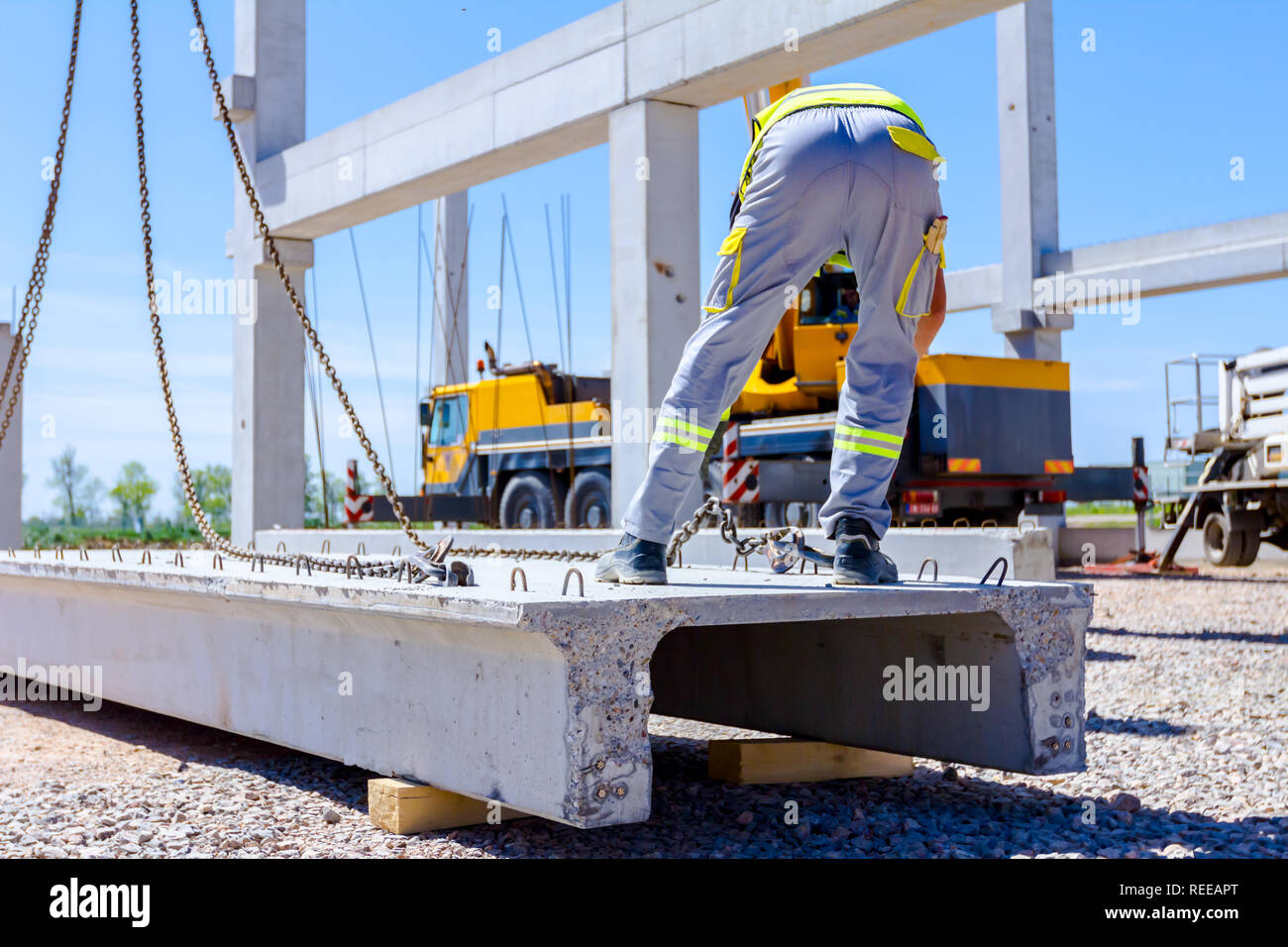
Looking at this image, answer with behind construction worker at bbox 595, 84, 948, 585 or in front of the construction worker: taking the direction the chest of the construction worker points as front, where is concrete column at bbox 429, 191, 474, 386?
in front

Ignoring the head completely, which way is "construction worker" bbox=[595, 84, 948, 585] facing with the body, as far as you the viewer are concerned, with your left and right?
facing away from the viewer

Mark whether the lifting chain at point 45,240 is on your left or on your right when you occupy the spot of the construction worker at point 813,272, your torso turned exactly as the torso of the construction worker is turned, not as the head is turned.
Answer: on your left

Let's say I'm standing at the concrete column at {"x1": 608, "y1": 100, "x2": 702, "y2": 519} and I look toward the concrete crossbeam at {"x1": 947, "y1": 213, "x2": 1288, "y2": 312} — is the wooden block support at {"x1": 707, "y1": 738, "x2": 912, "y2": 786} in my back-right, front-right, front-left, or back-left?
back-right

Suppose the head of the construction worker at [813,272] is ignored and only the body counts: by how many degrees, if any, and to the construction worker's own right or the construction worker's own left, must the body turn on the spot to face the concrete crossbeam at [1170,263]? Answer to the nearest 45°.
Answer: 0° — they already face it

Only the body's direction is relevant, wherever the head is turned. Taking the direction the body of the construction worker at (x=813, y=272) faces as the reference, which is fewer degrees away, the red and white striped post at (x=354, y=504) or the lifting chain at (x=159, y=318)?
the red and white striped post

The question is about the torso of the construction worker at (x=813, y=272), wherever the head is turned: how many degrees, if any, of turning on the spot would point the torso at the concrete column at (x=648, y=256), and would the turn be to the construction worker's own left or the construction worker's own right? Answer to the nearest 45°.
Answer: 0° — they already face it

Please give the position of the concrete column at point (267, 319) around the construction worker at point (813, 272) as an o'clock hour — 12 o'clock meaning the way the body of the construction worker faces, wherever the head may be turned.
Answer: The concrete column is roughly at 11 o'clock from the construction worker.

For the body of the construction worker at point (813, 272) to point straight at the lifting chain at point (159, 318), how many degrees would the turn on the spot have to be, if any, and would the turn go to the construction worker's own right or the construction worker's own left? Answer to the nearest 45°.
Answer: approximately 45° to the construction worker's own left
